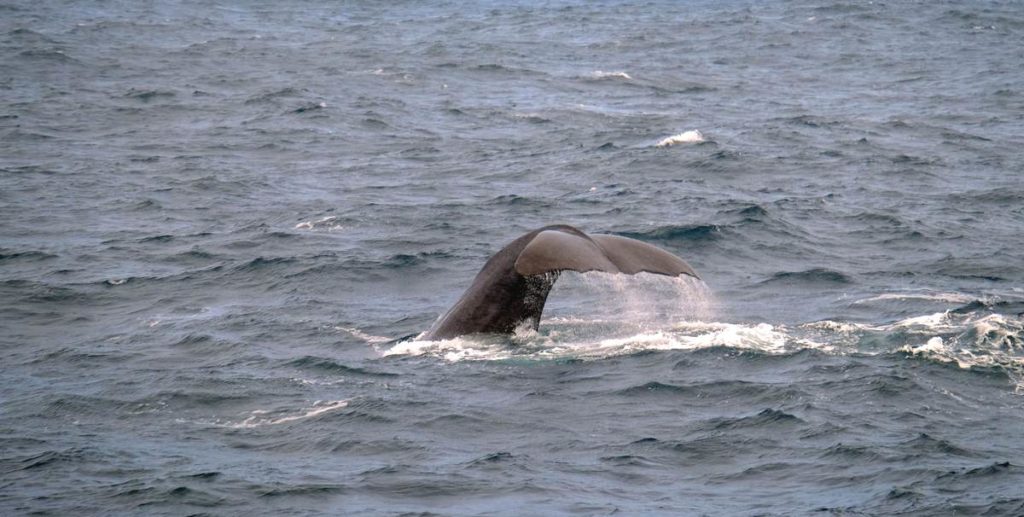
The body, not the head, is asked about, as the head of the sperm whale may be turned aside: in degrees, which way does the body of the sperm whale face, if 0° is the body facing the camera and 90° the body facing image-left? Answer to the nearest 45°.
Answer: approximately 135°
